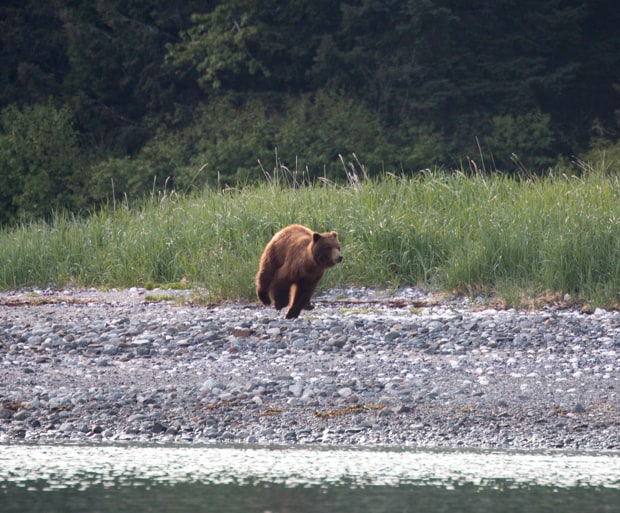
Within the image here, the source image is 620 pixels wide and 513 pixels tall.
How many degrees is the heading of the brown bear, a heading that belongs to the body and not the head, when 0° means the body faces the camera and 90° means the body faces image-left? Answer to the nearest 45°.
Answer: approximately 315°
